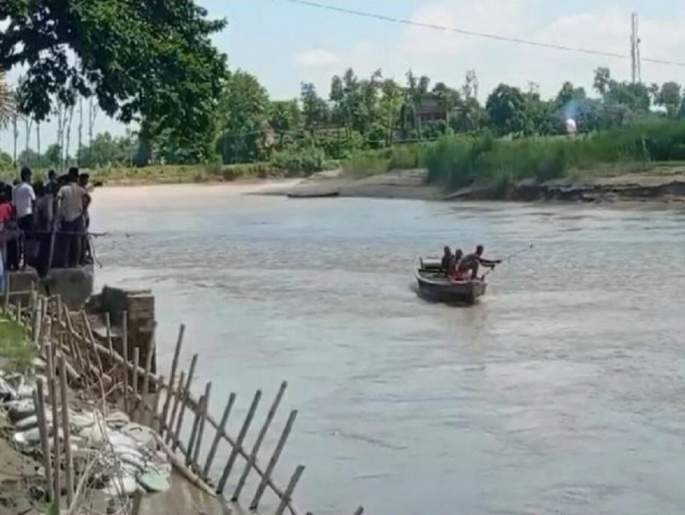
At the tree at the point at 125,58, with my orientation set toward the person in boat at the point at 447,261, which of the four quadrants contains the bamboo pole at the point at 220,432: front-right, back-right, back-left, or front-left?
back-right

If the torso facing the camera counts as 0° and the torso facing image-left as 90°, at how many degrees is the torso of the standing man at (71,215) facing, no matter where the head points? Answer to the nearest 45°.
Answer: approximately 180°

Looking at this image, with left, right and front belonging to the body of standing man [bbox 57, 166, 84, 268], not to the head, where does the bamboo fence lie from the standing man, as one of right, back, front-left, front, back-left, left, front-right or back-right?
back

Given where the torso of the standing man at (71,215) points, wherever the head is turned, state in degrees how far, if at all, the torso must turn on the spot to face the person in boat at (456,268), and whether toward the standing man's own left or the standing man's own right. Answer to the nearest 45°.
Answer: approximately 45° to the standing man's own right

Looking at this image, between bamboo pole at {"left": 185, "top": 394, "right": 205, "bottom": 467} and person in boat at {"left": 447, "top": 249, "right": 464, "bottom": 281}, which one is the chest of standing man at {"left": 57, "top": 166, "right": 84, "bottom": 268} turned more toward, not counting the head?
the person in boat

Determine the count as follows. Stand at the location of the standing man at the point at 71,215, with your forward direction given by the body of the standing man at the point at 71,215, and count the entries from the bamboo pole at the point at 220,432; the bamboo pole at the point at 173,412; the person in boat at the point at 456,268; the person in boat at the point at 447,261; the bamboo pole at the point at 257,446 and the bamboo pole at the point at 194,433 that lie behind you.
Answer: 4

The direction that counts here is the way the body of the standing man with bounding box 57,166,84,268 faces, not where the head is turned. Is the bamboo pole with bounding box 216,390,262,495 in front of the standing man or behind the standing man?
behind

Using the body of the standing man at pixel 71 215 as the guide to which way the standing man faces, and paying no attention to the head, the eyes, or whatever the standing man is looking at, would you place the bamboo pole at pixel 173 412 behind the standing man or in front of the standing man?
behind

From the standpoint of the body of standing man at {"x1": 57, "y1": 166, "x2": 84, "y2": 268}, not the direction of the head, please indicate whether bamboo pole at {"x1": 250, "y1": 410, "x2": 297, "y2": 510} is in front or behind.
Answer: behind
